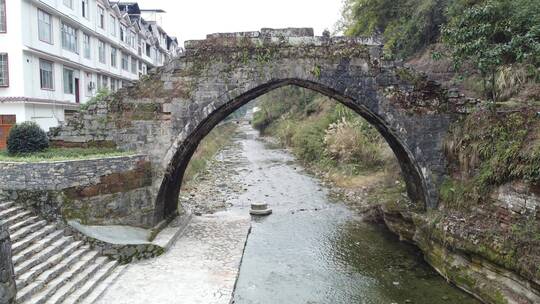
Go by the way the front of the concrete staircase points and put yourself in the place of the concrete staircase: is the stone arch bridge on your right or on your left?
on your left

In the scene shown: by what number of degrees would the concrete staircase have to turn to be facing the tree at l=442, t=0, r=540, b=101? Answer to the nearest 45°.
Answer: approximately 45° to its left

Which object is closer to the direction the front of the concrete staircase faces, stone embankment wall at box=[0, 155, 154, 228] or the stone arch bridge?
the stone arch bridge

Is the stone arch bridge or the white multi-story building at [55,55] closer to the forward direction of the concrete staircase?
the stone arch bridge

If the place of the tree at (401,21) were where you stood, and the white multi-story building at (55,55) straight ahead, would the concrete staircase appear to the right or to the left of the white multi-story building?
left

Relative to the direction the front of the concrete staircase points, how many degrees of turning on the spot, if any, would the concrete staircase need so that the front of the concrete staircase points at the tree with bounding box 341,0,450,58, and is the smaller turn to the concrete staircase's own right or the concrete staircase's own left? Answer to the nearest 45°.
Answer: approximately 45° to the concrete staircase's own left

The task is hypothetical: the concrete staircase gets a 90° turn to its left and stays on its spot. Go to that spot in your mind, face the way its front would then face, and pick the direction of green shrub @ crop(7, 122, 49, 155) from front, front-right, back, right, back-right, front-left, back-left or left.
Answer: front-left

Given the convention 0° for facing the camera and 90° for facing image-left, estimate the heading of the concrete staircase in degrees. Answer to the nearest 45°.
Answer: approximately 315°

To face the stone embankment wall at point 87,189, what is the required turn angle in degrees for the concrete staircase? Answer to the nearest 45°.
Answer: approximately 90° to its left
